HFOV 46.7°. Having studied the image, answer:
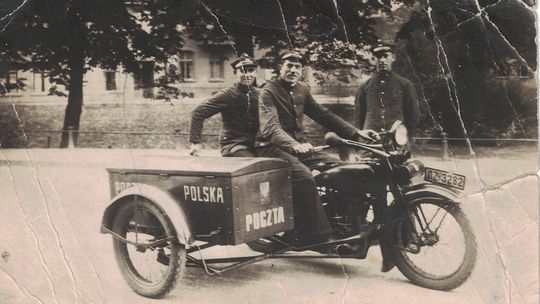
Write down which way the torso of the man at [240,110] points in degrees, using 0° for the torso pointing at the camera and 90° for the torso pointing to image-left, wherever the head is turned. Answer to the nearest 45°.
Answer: approximately 315°

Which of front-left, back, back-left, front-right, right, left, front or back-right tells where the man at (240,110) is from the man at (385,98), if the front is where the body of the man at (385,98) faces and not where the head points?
right

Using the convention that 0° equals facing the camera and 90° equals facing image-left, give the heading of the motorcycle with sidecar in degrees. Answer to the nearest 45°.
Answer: approximately 315°

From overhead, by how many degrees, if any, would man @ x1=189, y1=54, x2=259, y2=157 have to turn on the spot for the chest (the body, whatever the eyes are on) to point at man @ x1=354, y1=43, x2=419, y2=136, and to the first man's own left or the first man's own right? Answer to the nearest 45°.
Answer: approximately 45° to the first man's own left

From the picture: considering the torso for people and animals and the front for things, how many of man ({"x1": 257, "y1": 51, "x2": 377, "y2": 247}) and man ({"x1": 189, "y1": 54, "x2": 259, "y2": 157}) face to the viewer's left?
0
